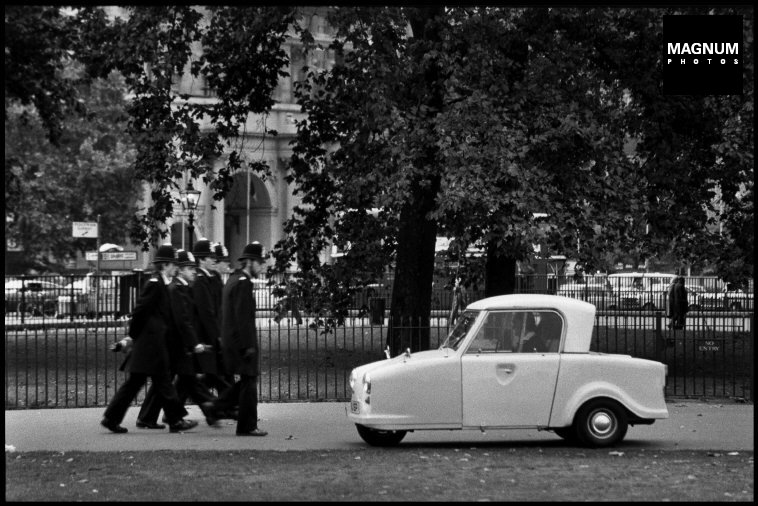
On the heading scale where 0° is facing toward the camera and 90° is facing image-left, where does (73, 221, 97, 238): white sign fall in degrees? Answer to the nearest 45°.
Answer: approximately 0°

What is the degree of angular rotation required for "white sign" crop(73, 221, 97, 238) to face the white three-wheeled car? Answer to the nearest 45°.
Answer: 0° — it already faces it

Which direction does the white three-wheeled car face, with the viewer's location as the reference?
facing to the left of the viewer

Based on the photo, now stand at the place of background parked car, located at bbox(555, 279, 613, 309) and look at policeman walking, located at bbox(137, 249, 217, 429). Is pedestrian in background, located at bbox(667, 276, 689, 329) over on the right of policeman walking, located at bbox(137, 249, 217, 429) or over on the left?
left
